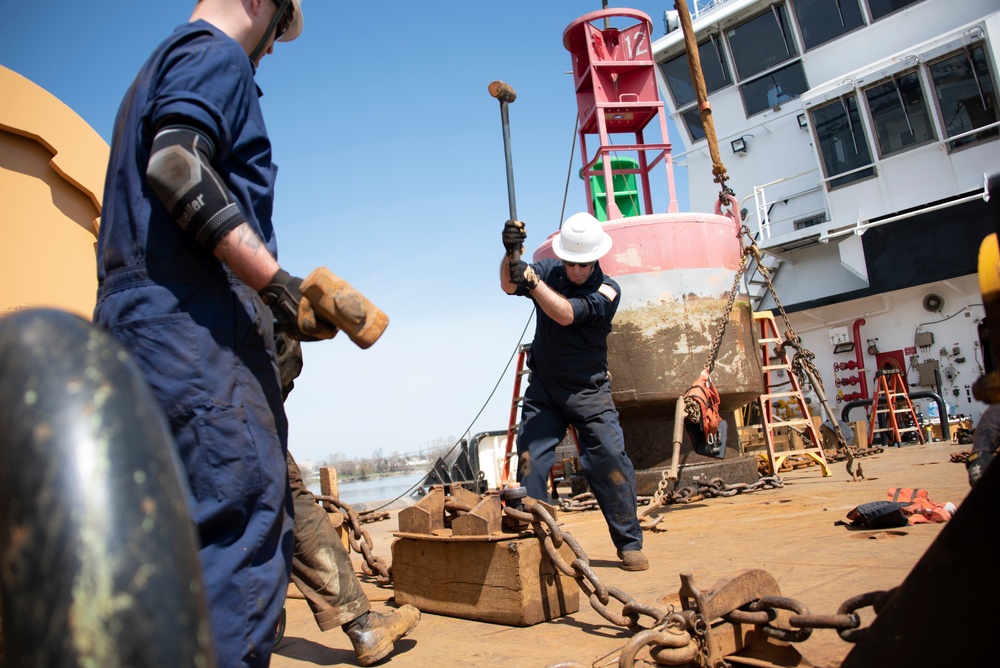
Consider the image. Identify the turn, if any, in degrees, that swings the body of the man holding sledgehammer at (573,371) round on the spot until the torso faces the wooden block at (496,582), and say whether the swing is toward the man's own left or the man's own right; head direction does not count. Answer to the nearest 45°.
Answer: approximately 45° to the man's own right

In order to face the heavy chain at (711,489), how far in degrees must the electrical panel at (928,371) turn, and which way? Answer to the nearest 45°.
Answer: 0° — it already faces it

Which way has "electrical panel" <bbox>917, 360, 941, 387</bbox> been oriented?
toward the camera

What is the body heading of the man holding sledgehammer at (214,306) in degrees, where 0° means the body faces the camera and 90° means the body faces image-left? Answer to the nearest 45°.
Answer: approximately 270°

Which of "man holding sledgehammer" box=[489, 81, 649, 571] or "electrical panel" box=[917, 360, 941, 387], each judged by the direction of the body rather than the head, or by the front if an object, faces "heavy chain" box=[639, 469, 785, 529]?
the electrical panel

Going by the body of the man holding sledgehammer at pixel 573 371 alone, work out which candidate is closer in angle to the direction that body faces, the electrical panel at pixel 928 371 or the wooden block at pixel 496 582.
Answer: the wooden block

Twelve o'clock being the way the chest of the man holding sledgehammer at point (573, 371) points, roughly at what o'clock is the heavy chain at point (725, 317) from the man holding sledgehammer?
The heavy chain is roughly at 7 o'clock from the man holding sledgehammer.

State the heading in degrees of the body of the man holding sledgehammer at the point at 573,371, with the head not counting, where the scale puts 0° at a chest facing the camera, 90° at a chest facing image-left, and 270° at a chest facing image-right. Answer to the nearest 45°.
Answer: approximately 0°

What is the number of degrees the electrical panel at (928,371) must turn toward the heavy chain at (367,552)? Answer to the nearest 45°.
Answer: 0° — it already faces it

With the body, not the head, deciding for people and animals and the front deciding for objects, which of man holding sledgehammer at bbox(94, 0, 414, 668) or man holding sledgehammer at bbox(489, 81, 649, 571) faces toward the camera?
man holding sledgehammer at bbox(489, 81, 649, 571)

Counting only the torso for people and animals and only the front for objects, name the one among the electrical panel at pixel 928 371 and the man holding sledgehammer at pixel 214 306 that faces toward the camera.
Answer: the electrical panel

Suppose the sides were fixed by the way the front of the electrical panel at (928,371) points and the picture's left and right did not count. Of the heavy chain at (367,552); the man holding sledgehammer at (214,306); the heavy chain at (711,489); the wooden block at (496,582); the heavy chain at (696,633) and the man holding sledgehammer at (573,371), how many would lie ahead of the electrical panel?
6

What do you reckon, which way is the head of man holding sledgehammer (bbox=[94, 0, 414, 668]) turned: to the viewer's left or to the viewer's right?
to the viewer's right

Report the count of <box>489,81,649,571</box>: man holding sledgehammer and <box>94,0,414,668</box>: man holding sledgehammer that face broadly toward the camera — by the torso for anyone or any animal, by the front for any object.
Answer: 1

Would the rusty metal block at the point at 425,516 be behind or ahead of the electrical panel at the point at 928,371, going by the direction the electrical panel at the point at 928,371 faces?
ahead
